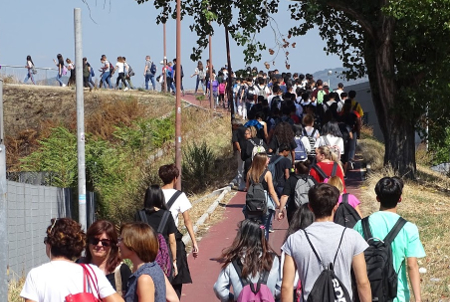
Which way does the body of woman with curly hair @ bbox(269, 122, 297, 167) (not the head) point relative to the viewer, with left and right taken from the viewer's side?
facing away from the viewer

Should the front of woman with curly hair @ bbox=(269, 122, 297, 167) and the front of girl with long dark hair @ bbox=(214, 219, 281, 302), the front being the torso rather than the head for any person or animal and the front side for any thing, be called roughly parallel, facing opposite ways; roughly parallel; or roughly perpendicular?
roughly parallel

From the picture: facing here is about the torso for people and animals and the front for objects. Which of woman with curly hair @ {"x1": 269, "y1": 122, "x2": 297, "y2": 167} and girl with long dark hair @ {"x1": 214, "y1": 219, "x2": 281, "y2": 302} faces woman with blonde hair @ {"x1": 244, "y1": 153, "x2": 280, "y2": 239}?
the girl with long dark hair

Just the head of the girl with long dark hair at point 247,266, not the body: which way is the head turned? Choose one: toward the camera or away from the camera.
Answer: away from the camera

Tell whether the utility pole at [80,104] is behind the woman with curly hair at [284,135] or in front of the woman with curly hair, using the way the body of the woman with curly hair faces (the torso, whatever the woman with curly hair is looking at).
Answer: behind

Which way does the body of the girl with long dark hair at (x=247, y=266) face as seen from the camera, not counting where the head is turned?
away from the camera

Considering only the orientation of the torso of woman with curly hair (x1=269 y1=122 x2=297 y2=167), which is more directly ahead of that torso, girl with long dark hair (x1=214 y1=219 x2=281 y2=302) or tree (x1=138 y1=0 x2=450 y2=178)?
the tree

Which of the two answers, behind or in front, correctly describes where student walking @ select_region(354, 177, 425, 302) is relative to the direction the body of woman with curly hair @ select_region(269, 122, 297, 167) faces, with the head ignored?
behind

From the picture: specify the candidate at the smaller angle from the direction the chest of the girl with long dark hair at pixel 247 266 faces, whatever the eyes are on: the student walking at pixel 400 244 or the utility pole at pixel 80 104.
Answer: the utility pole

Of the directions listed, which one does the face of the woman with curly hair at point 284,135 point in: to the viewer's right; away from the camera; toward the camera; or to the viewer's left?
away from the camera

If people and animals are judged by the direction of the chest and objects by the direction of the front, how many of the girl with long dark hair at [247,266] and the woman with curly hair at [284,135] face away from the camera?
2

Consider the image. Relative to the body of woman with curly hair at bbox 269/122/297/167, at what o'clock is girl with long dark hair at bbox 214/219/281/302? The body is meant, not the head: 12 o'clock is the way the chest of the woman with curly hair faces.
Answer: The girl with long dark hair is roughly at 6 o'clock from the woman with curly hair.

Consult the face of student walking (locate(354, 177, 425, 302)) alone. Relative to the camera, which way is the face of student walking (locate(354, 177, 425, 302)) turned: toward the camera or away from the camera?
away from the camera

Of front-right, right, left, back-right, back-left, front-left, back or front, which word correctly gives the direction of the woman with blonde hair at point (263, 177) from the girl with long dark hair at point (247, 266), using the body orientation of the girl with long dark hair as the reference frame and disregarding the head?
front

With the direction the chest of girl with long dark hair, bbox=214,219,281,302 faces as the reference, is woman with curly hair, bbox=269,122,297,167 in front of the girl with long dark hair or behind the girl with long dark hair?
in front
